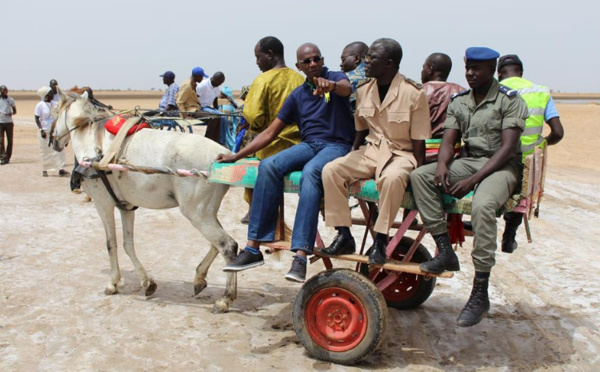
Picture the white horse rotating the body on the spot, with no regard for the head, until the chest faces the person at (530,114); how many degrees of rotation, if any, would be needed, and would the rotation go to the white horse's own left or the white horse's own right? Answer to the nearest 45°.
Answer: approximately 135° to the white horse's own left

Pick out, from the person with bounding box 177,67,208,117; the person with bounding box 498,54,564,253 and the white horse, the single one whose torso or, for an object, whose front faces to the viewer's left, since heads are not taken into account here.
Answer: the white horse

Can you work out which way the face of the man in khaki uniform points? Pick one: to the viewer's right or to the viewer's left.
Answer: to the viewer's left

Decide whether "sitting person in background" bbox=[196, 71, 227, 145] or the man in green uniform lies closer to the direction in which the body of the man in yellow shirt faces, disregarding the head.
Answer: the sitting person in background

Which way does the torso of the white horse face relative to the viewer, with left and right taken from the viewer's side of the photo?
facing to the left of the viewer

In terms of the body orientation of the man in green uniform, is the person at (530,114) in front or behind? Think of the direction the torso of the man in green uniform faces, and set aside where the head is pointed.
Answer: behind

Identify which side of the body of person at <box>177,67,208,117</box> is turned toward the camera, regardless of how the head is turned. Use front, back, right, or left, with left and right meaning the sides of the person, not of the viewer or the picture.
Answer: right

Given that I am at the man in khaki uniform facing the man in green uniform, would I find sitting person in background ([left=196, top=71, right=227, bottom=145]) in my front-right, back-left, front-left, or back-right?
back-left

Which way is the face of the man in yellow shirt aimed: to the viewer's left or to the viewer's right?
to the viewer's left
